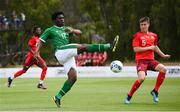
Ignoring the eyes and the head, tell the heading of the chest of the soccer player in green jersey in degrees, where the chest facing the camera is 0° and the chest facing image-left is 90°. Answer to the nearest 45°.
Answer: approximately 315°

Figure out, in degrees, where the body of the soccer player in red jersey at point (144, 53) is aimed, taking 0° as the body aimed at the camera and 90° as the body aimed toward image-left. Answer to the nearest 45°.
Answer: approximately 0°

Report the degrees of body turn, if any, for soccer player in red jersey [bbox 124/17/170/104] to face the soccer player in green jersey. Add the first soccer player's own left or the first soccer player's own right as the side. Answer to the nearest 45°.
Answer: approximately 45° to the first soccer player's own right
